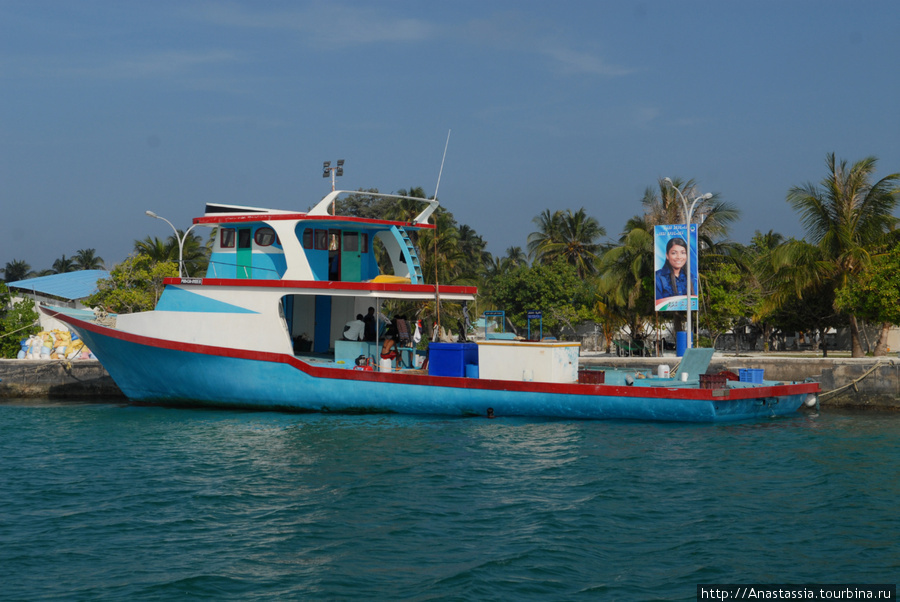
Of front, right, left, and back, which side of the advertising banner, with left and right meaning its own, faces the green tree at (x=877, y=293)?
left

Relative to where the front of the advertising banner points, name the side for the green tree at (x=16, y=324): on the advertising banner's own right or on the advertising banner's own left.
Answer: on the advertising banner's own right

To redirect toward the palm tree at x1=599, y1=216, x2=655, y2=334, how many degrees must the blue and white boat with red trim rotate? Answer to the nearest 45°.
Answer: approximately 135° to its right

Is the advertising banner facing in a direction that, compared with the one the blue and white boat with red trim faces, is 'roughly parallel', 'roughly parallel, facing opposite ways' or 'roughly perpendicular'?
roughly perpendicular

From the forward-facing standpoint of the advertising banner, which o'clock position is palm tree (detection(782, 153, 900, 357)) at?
The palm tree is roughly at 8 o'clock from the advertising banner.

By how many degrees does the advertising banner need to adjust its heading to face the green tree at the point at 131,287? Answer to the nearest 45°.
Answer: approximately 90° to its right

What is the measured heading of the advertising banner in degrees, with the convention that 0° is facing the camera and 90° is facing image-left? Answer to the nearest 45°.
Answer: approximately 0°

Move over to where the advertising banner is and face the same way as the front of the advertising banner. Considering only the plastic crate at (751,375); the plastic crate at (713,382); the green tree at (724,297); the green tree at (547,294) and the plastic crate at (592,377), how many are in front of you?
3

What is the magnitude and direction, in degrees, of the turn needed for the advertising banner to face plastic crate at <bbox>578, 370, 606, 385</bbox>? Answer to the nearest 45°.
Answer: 0° — it already faces it

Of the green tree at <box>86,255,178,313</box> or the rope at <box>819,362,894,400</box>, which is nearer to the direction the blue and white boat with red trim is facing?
the green tree

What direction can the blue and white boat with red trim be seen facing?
to the viewer's left

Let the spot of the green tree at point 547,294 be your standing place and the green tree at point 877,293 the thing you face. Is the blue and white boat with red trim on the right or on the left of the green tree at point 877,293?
right

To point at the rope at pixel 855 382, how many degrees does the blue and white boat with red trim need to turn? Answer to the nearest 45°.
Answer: approximately 180°
